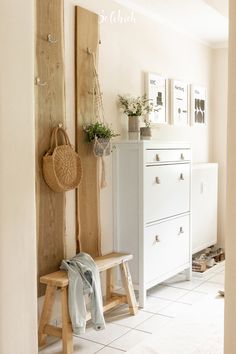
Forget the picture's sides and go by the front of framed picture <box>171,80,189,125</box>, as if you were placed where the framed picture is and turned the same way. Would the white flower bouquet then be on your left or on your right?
on your right

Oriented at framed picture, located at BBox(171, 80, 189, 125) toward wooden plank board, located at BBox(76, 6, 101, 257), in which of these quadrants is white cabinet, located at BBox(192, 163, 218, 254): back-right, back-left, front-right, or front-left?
back-left

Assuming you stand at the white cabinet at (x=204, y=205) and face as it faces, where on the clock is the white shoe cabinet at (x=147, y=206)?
The white shoe cabinet is roughly at 2 o'clock from the white cabinet.

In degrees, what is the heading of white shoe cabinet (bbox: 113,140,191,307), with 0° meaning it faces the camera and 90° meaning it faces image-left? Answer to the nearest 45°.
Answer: approximately 315°

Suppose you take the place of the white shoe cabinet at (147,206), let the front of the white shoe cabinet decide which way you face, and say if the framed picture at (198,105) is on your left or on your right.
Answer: on your left

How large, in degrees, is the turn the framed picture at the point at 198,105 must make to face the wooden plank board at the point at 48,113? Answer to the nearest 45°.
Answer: approximately 90° to its right

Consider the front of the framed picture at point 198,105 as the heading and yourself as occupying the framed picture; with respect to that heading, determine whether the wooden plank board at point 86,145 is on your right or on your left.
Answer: on your right

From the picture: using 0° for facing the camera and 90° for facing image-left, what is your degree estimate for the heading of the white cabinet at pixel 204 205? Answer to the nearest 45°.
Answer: approximately 315°

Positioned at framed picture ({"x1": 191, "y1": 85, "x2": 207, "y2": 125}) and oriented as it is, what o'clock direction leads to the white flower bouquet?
The white flower bouquet is roughly at 2 o'clock from the framed picture.
